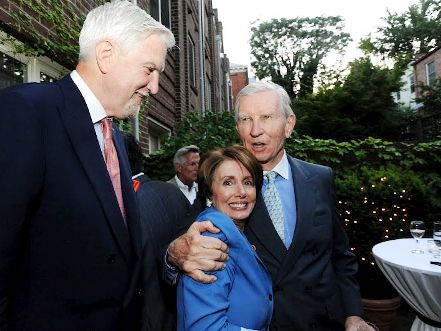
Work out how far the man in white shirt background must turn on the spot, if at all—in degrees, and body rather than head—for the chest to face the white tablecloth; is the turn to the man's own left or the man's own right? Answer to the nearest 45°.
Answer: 0° — they already face it

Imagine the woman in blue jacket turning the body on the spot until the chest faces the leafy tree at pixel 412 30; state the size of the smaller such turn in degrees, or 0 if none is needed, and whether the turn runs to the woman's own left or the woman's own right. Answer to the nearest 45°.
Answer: approximately 90° to the woman's own left

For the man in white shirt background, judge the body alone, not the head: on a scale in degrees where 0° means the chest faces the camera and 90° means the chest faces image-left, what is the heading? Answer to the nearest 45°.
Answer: approximately 315°

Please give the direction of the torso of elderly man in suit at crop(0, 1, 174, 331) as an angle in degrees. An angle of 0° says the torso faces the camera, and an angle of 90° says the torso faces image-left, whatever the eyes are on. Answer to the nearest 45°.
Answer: approximately 315°

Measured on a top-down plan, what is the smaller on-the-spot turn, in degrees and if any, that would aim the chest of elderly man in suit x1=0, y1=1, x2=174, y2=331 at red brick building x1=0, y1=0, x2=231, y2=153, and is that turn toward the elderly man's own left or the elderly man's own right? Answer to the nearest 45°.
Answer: approximately 135° to the elderly man's own left

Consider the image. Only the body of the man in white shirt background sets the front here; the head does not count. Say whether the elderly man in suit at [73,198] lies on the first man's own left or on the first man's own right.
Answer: on the first man's own right

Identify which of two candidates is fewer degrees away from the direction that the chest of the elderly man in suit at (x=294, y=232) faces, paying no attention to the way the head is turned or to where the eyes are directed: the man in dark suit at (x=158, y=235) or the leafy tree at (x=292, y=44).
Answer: the man in dark suit

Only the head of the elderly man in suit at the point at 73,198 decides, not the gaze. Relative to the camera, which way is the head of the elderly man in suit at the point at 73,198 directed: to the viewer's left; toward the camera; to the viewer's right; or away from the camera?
to the viewer's right

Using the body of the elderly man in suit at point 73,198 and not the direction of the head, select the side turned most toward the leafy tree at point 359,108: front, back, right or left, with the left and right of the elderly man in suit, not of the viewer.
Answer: left

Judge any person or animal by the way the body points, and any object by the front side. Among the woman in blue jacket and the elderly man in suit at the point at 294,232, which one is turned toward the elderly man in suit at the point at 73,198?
the elderly man in suit at the point at 294,232

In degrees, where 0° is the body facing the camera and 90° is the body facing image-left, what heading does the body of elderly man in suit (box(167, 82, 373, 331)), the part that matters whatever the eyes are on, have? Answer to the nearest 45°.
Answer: approximately 45°
